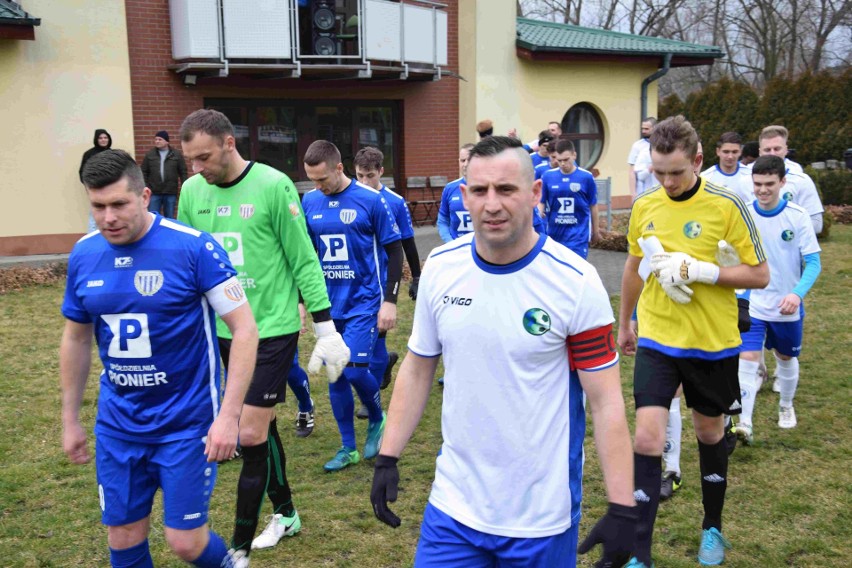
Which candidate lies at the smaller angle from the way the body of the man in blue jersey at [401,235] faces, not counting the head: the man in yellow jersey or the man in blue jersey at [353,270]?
the man in blue jersey

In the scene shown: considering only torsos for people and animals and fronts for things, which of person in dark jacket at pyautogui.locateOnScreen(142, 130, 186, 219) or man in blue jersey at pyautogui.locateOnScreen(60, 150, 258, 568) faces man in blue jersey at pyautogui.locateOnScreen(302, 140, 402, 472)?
the person in dark jacket

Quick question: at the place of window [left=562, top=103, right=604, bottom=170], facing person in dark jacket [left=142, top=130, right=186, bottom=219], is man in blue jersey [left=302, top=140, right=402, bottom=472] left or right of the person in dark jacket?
left

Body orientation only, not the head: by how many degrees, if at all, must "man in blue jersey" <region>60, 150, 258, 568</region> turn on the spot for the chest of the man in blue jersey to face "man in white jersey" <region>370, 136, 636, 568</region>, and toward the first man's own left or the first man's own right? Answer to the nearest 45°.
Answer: approximately 90° to the first man's own left

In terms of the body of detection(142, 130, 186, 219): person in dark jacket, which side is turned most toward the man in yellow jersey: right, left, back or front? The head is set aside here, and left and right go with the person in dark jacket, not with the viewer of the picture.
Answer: front

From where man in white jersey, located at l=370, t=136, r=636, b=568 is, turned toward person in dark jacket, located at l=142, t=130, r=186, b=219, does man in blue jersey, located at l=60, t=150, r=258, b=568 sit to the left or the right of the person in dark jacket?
left

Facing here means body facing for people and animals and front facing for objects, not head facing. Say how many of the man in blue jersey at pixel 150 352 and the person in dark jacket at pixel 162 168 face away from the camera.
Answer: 0

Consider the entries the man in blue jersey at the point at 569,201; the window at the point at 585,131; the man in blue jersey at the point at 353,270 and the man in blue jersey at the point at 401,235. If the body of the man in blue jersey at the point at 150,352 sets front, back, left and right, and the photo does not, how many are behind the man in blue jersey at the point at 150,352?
4

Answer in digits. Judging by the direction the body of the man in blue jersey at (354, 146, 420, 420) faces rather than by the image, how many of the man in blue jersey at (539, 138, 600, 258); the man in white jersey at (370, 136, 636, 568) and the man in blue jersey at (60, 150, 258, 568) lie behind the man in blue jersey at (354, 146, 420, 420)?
1

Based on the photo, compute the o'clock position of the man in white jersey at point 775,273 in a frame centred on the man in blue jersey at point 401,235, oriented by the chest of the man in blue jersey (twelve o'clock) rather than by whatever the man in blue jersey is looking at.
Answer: The man in white jersey is roughly at 8 o'clock from the man in blue jersey.

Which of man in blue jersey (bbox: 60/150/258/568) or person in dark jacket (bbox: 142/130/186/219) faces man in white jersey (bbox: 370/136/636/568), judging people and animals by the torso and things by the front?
the person in dark jacket

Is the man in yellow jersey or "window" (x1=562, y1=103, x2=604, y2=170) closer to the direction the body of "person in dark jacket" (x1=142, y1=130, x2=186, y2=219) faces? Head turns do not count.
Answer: the man in yellow jersey

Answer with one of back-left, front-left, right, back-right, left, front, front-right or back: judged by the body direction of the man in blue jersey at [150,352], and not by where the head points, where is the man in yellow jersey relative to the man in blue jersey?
back-left

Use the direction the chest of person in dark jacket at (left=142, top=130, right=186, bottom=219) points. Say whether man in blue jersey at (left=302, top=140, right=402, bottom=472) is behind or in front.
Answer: in front

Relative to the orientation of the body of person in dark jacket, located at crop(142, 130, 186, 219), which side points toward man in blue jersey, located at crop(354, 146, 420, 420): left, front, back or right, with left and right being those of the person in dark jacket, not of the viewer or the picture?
front
